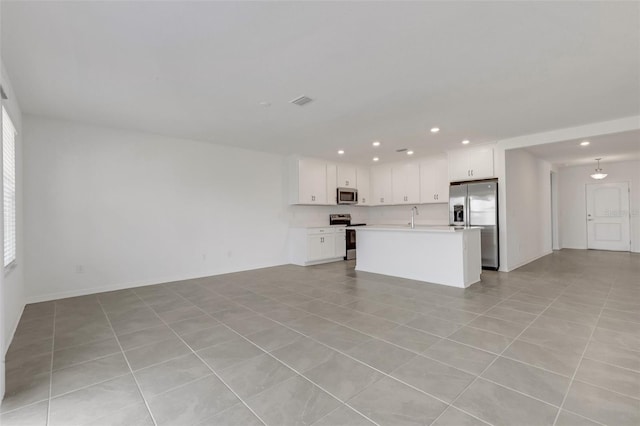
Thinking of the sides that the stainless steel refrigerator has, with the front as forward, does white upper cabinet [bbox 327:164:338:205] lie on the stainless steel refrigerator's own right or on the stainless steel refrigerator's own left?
on the stainless steel refrigerator's own right

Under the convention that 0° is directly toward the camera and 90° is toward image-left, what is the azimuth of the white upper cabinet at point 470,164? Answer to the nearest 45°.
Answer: approximately 0°

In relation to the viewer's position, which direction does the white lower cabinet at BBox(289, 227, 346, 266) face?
facing the viewer and to the right of the viewer

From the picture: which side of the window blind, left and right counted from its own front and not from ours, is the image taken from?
right

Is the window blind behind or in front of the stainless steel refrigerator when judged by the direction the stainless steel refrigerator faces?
in front

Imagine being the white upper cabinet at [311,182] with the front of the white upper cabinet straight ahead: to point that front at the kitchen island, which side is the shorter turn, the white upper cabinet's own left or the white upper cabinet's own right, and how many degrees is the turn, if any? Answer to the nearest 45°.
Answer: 0° — it already faces it

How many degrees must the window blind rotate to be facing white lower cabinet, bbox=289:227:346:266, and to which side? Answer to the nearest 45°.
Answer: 0° — it already faces it

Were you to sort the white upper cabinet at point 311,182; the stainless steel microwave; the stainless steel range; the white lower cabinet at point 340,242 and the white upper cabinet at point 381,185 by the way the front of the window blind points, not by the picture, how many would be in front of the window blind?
5

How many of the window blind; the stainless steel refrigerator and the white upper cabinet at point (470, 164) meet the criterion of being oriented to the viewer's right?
1

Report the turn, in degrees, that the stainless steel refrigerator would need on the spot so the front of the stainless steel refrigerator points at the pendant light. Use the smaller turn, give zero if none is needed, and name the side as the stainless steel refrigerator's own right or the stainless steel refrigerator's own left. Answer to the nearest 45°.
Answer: approximately 135° to the stainless steel refrigerator's own left
